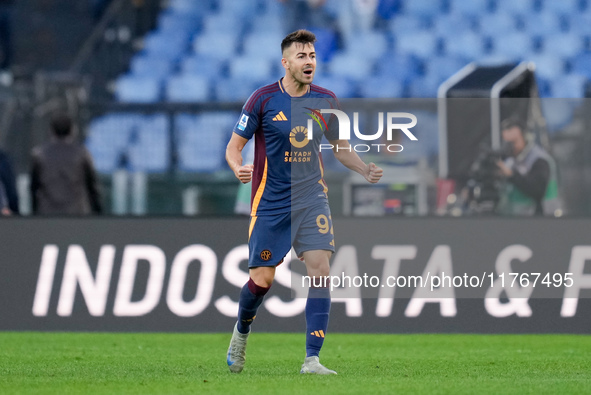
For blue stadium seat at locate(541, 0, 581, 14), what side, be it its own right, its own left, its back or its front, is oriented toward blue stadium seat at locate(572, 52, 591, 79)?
front

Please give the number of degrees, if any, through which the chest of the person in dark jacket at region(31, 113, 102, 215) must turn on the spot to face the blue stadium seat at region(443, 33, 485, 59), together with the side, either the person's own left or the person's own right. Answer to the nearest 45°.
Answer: approximately 45° to the person's own right

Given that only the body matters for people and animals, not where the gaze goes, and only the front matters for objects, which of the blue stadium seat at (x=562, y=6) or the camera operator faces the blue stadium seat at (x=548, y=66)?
the blue stadium seat at (x=562, y=6)

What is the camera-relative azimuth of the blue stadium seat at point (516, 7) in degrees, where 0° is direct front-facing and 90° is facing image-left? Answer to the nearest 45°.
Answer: approximately 0°

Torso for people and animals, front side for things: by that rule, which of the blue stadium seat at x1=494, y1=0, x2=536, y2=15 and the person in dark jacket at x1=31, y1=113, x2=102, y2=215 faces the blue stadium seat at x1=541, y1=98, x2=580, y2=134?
the blue stadium seat at x1=494, y1=0, x2=536, y2=15

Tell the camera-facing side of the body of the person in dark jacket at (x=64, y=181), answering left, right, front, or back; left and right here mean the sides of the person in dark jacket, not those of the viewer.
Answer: back

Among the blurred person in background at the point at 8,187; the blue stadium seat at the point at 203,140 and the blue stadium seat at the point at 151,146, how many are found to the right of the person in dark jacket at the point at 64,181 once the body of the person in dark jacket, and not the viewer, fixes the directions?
2

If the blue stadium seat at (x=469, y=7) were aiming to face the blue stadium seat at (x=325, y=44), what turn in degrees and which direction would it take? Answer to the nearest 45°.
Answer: approximately 45° to its right

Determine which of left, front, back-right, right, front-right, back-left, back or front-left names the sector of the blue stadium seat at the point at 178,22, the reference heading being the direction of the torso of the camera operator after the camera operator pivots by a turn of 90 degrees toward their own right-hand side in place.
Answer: front

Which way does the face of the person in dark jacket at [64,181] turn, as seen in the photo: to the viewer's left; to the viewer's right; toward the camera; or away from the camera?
away from the camera

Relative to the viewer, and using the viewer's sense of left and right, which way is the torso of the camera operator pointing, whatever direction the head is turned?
facing the viewer and to the left of the viewer

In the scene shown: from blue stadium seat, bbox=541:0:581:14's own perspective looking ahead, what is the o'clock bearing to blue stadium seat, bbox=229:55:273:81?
blue stadium seat, bbox=229:55:273:81 is roughly at 2 o'clock from blue stadium seat, bbox=541:0:581:14.
